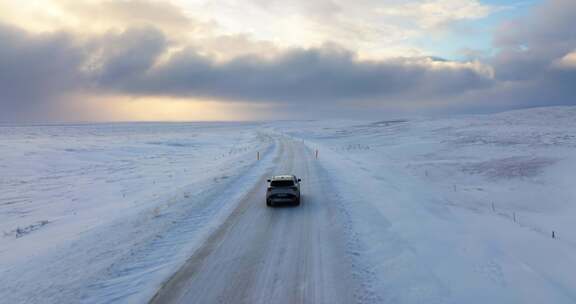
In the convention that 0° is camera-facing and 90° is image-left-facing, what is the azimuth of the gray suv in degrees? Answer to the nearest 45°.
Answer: approximately 180°
